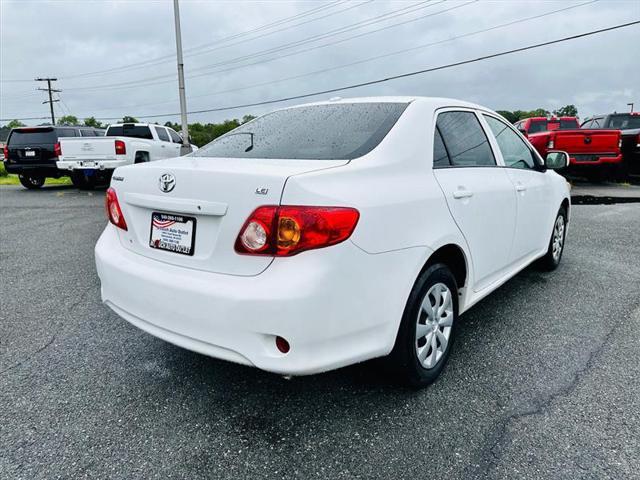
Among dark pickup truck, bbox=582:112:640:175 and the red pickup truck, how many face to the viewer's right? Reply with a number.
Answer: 0

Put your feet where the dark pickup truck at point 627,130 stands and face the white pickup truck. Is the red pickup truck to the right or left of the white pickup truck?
left

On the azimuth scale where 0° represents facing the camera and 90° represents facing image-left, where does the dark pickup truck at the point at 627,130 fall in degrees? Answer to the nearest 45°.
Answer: approximately 135°

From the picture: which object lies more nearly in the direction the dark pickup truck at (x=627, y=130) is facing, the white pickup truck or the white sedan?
the white pickup truck

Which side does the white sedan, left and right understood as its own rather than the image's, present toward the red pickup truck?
front

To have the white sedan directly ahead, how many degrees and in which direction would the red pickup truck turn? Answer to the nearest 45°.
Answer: approximately 135° to its left

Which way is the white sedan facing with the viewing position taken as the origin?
facing away from the viewer and to the right of the viewer

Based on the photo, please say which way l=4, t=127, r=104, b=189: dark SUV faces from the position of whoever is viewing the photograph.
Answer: facing away from the viewer and to the right of the viewer

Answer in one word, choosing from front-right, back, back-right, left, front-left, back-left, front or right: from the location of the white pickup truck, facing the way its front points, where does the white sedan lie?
back-right

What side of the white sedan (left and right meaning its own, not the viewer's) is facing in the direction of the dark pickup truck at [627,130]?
front

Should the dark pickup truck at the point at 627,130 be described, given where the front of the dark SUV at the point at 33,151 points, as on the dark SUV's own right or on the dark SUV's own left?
on the dark SUV's own right

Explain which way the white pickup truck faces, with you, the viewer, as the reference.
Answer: facing away from the viewer and to the right of the viewer

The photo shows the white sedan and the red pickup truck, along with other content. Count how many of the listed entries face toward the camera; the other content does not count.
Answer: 0

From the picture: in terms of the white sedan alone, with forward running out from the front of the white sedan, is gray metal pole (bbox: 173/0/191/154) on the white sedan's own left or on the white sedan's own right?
on the white sedan's own left
